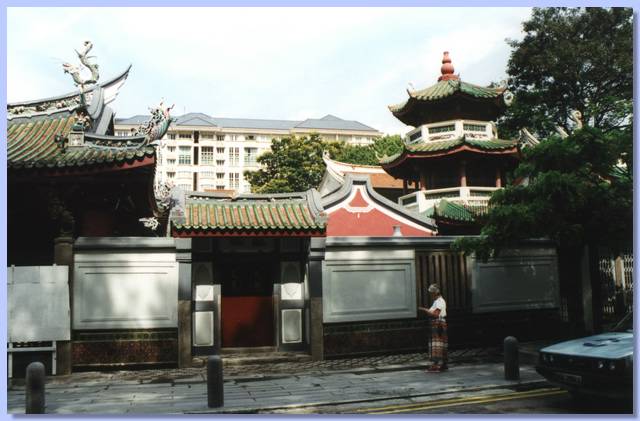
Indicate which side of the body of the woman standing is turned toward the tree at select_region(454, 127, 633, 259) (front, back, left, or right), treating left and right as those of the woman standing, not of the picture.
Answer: back

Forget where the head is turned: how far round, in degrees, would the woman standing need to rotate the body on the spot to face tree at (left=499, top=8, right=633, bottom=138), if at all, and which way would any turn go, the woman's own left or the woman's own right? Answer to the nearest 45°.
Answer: approximately 90° to the woman's own right

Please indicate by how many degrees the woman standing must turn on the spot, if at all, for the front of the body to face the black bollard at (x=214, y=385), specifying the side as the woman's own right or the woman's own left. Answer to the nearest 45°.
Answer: approximately 45° to the woman's own left

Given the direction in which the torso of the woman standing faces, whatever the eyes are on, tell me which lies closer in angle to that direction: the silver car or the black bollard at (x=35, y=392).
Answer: the black bollard

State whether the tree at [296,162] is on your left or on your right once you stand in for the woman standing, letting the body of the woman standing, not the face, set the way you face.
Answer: on your right

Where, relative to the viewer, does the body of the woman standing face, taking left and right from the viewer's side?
facing to the left of the viewer
